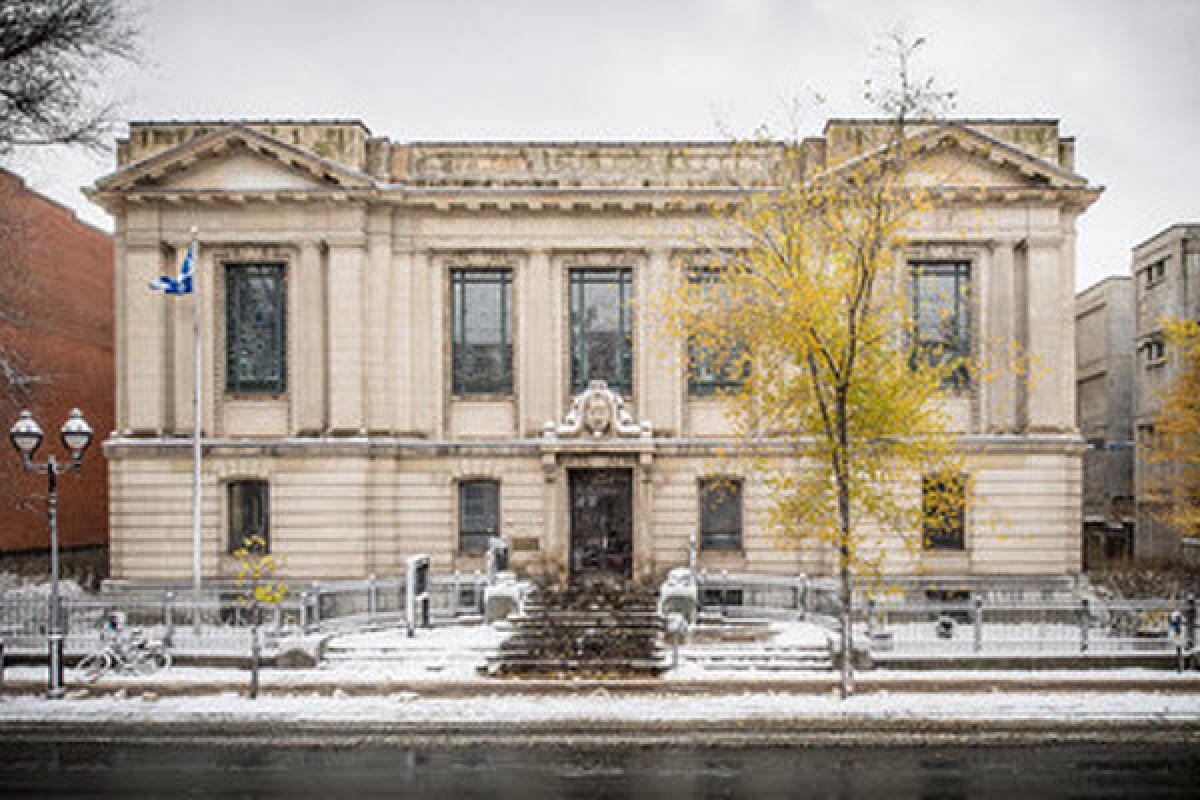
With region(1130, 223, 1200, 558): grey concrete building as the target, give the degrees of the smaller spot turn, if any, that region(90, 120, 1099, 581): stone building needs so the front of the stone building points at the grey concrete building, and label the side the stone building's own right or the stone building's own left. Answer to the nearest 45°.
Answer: approximately 135° to the stone building's own left

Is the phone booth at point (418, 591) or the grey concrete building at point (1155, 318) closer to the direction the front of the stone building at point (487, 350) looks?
the phone booth

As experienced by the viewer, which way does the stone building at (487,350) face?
facing the viewer

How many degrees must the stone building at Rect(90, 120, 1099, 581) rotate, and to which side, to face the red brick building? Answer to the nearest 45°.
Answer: approximately 135° to its right

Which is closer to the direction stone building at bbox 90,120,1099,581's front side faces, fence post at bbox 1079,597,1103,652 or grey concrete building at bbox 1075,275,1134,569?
the fence post

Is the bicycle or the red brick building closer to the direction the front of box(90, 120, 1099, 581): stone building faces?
the bicycle
